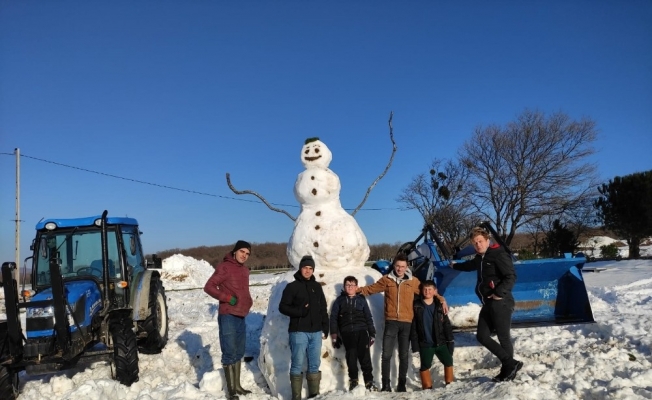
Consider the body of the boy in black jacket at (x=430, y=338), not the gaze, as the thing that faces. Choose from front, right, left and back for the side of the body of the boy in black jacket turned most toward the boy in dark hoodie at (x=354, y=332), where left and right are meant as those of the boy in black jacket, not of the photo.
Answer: right

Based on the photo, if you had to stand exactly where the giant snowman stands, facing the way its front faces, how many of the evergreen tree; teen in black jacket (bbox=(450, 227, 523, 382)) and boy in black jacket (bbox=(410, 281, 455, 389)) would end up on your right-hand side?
0

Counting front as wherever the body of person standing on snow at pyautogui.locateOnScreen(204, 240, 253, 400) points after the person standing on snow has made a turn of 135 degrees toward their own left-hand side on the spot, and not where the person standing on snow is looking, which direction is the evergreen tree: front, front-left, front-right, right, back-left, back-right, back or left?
front-right

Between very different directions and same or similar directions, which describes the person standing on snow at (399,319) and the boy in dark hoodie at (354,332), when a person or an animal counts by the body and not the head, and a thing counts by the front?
same or similar directions

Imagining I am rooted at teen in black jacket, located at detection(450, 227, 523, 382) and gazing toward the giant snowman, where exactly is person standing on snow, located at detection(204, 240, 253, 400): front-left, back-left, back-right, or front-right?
front-left

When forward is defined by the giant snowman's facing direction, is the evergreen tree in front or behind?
behind

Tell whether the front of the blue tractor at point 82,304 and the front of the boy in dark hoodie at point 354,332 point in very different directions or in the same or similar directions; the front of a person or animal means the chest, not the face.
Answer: same or similar directions

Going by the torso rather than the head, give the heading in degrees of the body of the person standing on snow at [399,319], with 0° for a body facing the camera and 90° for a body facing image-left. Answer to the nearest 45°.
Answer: approximately 0°

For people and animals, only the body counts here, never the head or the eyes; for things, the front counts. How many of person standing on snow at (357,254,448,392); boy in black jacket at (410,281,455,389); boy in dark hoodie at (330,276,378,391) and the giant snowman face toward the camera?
4

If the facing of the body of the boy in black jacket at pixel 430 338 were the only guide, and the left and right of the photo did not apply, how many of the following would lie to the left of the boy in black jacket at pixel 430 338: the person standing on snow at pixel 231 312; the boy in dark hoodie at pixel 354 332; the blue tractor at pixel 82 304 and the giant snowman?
0

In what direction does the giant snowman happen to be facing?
toward the camera

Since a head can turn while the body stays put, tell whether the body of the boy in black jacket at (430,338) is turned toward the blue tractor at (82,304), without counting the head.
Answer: no

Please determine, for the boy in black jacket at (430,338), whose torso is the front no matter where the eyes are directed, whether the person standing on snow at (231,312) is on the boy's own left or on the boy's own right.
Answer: on the boy's own right

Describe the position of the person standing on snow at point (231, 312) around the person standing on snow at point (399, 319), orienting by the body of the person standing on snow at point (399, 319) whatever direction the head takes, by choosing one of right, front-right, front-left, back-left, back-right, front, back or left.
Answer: right

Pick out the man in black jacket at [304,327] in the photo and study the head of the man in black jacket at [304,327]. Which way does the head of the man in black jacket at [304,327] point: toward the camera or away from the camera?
toward the camera

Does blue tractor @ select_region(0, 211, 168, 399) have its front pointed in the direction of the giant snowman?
no

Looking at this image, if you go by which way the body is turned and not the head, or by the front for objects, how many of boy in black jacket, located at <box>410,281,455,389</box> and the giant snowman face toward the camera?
2
